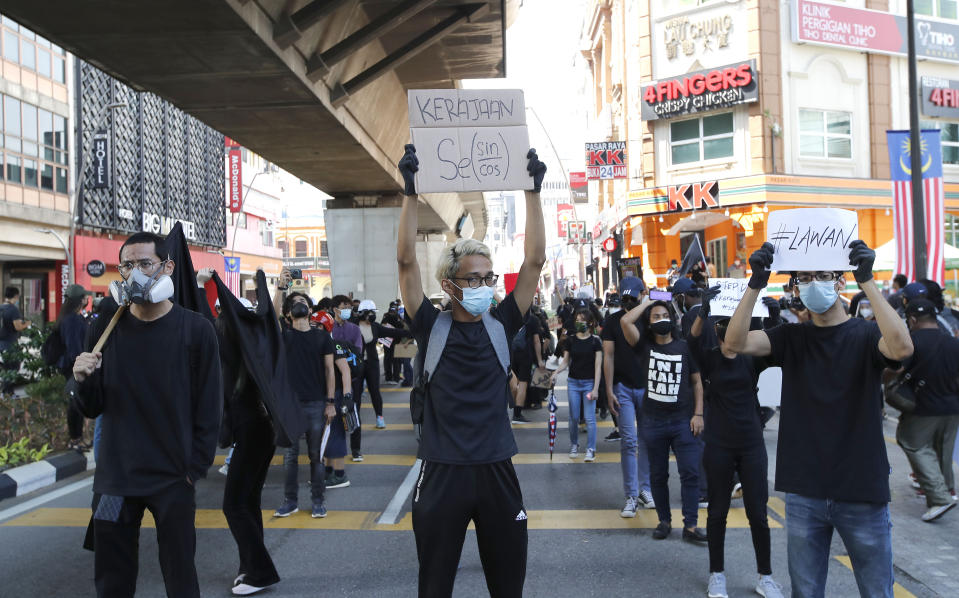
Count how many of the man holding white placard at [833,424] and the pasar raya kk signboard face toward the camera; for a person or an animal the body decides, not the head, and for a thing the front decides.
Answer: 2

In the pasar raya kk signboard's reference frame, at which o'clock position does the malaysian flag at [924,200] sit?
The malaysian flag is roughly at 11 o'clock from the pasar raya kk signboard.

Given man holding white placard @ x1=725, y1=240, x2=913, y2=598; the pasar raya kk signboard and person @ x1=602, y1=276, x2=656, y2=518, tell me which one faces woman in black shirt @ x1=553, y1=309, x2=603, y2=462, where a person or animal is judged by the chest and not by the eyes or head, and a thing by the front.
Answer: the pasar raya kk signboard

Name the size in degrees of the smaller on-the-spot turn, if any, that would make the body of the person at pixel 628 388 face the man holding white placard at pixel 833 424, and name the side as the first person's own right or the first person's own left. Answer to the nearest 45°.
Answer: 0° — they already face them

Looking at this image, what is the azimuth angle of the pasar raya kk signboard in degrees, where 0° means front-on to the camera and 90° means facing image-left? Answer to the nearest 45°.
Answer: approximately 0°

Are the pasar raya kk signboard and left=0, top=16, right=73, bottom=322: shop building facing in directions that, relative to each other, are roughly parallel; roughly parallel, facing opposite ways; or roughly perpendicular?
roughly perpendicular

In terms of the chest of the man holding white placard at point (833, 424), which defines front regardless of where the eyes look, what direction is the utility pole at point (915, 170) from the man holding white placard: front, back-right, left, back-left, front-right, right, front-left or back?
back

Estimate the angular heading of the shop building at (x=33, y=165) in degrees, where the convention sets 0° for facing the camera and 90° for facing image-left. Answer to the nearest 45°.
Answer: approximately 315°

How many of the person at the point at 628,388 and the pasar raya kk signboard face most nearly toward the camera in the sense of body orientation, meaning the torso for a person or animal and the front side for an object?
2
